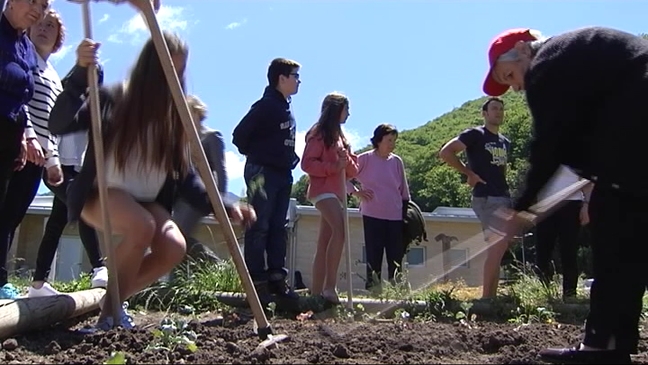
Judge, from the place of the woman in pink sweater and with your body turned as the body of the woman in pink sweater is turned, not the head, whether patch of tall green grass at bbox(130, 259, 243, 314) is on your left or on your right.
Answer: on your right

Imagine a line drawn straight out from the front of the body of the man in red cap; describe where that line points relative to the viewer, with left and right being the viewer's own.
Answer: facing to the left of the viewer

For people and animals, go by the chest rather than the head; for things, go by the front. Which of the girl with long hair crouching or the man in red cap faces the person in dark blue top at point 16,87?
the man in red cap

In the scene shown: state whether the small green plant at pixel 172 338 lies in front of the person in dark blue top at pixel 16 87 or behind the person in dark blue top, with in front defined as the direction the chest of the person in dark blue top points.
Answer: in front

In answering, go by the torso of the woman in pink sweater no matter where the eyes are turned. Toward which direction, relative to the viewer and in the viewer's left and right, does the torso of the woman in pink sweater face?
facing the viewer and to the right of the viewer

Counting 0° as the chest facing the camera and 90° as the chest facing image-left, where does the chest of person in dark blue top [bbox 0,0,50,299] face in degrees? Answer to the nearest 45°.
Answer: approximately 315°
